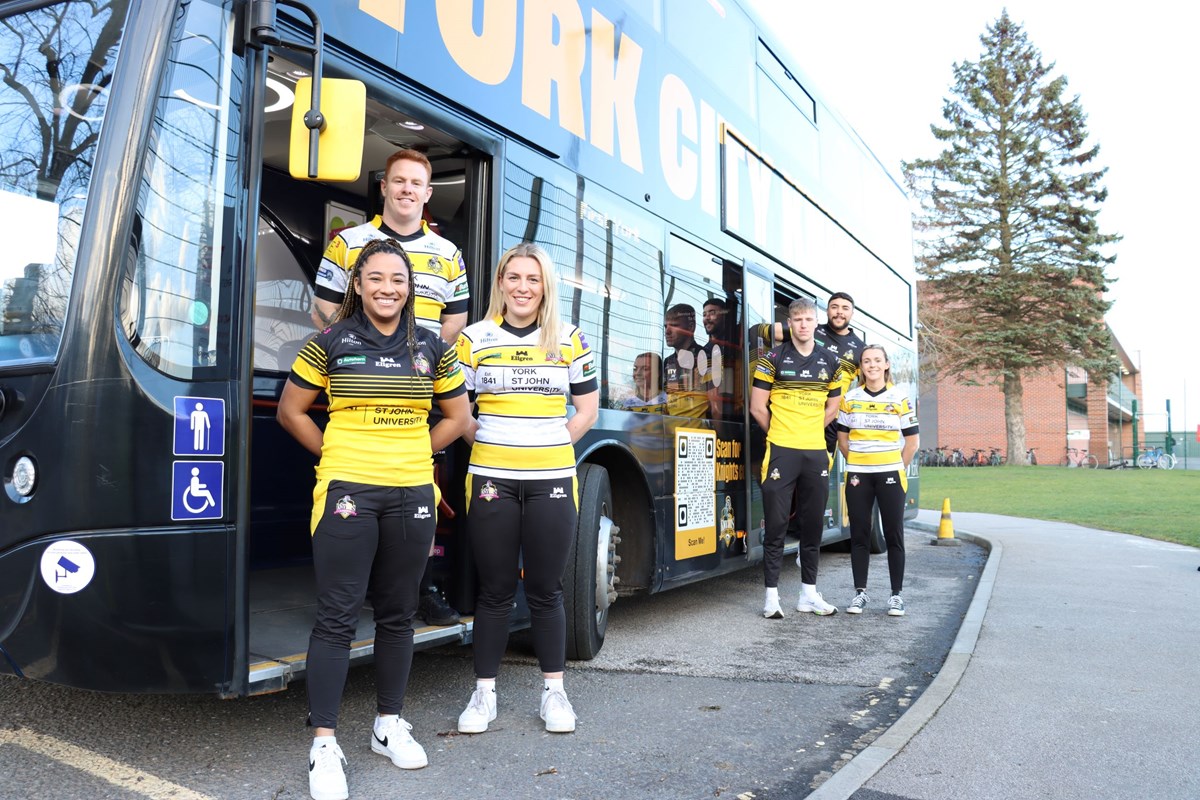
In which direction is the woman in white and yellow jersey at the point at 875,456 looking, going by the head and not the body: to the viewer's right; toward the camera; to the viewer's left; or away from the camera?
toward the camera

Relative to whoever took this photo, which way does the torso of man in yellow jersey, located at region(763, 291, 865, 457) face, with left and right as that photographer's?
facing the viewer

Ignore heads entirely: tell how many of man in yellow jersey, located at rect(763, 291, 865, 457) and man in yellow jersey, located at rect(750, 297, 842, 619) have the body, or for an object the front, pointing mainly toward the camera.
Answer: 2

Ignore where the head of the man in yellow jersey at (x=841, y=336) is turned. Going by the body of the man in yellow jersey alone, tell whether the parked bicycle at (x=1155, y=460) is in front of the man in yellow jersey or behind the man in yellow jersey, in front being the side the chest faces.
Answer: behind

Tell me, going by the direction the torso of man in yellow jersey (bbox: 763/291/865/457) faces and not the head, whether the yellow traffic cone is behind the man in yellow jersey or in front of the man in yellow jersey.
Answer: behind

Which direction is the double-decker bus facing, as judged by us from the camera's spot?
facing the viewer and to the left of the viewer

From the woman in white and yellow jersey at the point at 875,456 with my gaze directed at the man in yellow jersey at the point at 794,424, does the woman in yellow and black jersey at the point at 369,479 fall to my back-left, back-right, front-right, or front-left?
front-left

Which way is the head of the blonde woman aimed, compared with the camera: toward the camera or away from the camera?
toward the camera

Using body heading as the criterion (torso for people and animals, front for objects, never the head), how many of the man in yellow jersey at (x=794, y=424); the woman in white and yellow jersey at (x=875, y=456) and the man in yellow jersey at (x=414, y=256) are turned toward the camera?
3

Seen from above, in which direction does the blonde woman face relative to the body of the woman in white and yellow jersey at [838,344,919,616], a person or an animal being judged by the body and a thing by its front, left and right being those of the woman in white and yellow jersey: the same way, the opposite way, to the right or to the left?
the same way

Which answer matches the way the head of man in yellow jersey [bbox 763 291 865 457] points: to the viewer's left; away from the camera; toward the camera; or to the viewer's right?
toward the camera

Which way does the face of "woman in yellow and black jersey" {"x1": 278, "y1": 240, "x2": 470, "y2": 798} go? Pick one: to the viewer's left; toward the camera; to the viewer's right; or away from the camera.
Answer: toward the camera

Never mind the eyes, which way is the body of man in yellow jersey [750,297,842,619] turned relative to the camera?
toward the camera

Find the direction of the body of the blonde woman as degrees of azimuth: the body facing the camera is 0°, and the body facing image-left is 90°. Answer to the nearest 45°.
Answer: approximately 0°
